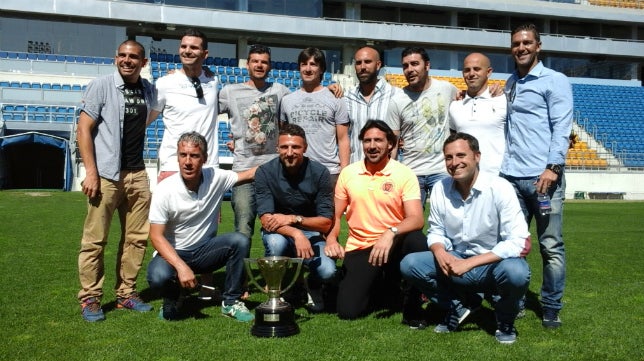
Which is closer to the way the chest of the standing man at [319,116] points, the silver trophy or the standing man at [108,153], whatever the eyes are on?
the silver trophy

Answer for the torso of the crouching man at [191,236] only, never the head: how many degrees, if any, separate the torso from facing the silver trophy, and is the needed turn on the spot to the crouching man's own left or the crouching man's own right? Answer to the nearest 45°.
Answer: approximately 45° to the crouching man's own left

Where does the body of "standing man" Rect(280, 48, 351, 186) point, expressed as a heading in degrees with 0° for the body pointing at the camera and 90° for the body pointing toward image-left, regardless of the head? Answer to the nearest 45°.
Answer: approximately 0°

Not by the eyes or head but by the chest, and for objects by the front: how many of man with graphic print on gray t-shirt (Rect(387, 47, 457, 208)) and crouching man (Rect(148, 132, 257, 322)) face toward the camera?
2

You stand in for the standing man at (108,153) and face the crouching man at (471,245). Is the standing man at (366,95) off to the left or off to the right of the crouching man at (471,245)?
left

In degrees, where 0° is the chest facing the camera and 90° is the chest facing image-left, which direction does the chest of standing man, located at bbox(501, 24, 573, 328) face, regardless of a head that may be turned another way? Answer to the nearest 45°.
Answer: approximately 45°

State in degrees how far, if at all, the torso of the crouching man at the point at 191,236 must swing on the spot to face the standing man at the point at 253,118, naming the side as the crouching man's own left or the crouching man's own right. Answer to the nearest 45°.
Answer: approximately 135° to the crouching man's own left
